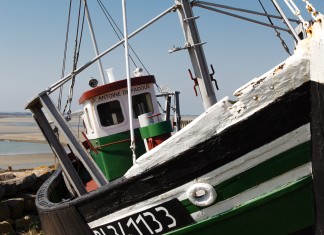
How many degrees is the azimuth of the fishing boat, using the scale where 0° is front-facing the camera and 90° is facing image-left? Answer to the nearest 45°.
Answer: approximately 315°
